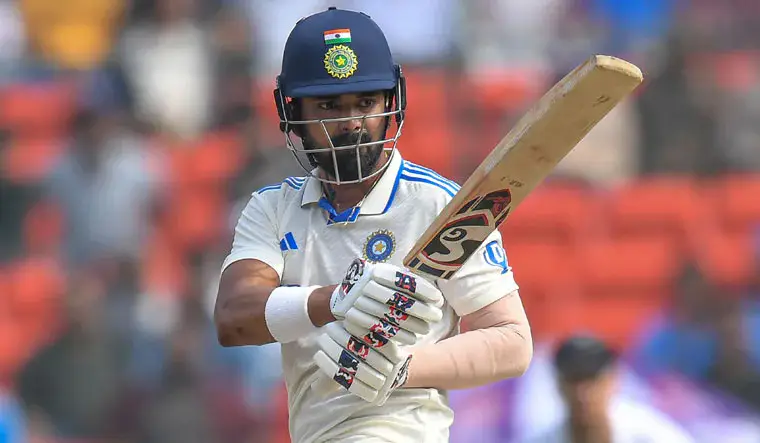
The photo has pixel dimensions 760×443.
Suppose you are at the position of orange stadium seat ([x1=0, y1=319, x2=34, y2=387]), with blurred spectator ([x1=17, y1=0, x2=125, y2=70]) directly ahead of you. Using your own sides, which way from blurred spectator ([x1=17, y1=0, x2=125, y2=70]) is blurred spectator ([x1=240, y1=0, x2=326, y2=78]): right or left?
right

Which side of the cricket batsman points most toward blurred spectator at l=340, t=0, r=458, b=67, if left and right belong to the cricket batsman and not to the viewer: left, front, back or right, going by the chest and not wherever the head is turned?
back

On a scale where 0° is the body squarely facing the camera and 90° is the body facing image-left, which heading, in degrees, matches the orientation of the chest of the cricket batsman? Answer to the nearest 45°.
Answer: approximately 0°
